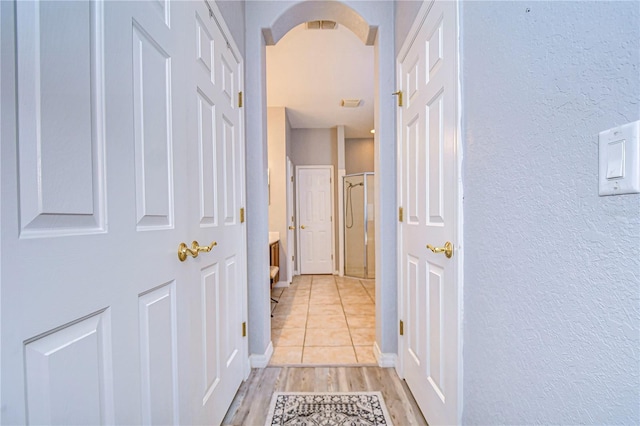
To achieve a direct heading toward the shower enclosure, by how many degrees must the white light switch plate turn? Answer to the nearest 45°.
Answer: approximately 90° to its right

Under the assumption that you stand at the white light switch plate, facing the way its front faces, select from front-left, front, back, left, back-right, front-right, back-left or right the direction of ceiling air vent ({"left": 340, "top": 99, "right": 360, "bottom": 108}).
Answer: right

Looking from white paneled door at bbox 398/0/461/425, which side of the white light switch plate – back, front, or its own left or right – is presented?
right

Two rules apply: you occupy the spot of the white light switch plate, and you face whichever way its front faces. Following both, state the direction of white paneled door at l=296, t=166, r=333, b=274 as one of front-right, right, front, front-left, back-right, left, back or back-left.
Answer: right

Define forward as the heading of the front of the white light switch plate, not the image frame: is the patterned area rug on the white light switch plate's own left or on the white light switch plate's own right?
on the white light switch plate's own right

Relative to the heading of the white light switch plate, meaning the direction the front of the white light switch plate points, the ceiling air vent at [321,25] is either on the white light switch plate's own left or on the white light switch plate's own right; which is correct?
on the white light switch plate's own right

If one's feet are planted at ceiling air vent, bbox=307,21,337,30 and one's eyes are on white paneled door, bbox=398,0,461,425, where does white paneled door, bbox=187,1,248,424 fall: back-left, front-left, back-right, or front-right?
front-right

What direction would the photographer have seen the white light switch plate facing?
facing the viewer and to the left of the viewer

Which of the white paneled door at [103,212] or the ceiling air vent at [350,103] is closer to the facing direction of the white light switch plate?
the white paneled door

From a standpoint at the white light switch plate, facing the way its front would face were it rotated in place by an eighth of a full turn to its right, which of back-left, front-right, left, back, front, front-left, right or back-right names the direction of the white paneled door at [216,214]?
front

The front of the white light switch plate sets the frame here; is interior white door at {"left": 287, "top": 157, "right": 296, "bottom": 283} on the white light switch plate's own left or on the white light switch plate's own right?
on the white light switch plate's own right
